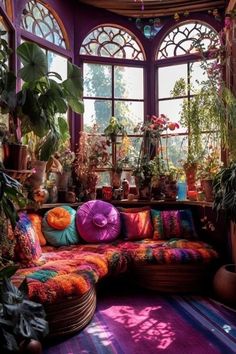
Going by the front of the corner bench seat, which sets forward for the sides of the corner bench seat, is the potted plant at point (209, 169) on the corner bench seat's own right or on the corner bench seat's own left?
on the corner bench seat's own left

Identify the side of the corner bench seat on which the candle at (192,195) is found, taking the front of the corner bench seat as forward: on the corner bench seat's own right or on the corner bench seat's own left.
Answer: on the corner bench seat's own left

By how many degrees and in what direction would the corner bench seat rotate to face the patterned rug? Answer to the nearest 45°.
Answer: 0° — it already faces it

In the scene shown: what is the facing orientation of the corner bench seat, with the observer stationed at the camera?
facing the viewer and to the right of the viewer

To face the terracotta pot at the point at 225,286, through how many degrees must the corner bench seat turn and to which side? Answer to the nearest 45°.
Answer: approximately 45° to its left
